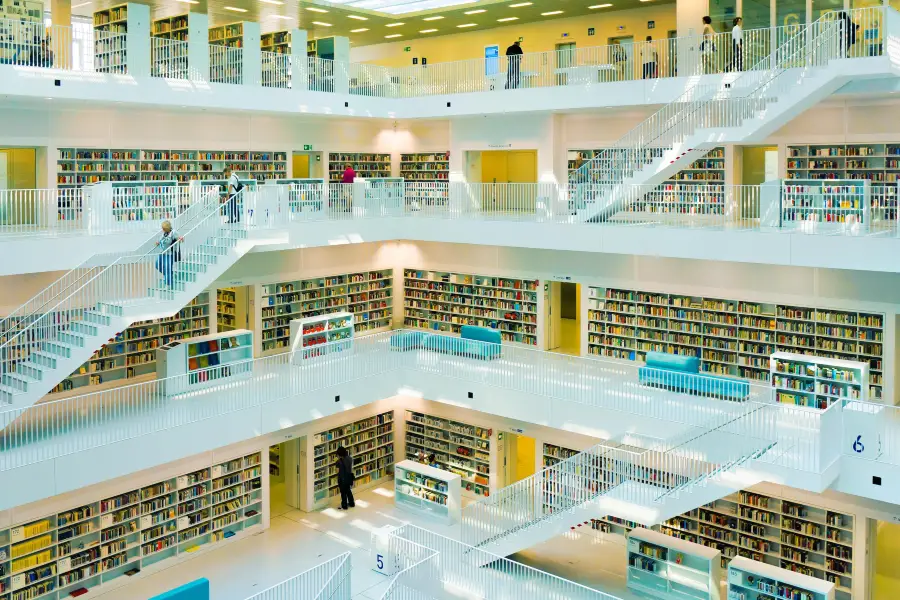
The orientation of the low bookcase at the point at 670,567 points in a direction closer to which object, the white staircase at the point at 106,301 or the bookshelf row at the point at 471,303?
the white staircase

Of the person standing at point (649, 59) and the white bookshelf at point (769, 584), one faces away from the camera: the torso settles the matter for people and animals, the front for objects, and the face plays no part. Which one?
the person standing

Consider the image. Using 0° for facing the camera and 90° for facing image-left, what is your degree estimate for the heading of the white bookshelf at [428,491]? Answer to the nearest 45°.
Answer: approximately 45°

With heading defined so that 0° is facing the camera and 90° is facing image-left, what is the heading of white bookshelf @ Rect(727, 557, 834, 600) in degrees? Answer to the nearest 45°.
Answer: approximately 45°

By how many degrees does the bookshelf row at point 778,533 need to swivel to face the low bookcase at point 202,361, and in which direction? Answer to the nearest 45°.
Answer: approximately 45° to its right
